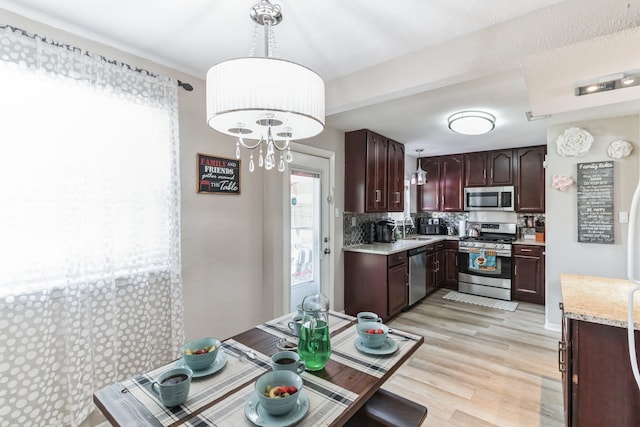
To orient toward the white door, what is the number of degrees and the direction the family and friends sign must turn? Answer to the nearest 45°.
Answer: approximately 90° to its left

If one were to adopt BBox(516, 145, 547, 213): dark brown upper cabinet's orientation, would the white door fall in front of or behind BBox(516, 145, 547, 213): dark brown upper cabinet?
in front

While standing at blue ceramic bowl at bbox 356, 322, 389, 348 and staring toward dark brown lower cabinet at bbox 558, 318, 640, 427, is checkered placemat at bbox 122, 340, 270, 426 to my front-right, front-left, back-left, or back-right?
back-right

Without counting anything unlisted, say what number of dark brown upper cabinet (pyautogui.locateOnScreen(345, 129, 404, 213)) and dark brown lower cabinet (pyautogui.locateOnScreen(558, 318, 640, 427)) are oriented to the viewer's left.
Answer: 1

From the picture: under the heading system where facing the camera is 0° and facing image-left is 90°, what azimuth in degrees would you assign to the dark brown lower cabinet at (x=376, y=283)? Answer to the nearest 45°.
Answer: approximately 315°

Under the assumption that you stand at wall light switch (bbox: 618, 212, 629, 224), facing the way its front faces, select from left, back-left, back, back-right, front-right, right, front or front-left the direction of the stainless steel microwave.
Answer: back-right

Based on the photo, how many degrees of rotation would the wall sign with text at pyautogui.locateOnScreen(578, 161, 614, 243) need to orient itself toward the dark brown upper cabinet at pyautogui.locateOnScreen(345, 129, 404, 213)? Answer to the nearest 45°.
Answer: approximately 45° to its right

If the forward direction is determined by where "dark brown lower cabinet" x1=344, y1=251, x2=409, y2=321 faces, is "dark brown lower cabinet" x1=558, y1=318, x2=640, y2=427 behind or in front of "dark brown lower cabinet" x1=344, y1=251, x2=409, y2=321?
in front
